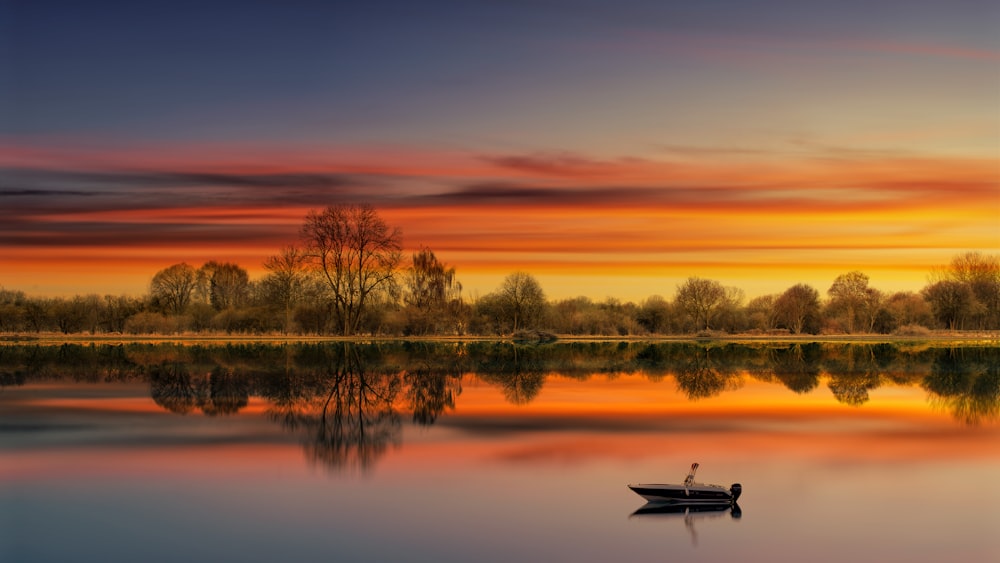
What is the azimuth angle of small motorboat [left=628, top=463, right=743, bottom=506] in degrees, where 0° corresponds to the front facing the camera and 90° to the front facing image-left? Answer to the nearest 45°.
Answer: approximately 90°
